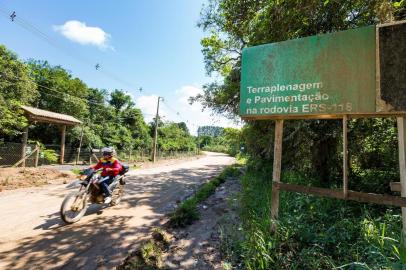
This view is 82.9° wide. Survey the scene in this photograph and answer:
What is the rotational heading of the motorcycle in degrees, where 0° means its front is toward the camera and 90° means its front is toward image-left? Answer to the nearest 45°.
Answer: approximately 45°

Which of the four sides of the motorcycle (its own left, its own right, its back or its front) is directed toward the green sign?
left

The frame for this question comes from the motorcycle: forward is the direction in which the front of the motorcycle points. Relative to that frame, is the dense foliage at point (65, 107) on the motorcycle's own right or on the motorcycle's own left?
on the motorcycle's own right

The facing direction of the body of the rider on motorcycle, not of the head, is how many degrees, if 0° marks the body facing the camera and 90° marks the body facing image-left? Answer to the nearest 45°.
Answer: approximately 45°

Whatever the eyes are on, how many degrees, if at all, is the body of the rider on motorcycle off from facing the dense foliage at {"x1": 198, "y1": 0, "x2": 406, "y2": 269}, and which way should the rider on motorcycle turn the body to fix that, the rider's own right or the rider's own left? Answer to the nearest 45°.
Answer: approximately 90° to the rider's own left

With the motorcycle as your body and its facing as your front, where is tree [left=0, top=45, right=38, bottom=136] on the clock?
The tree is roughly at 4 o'clock from the motorcycle.
